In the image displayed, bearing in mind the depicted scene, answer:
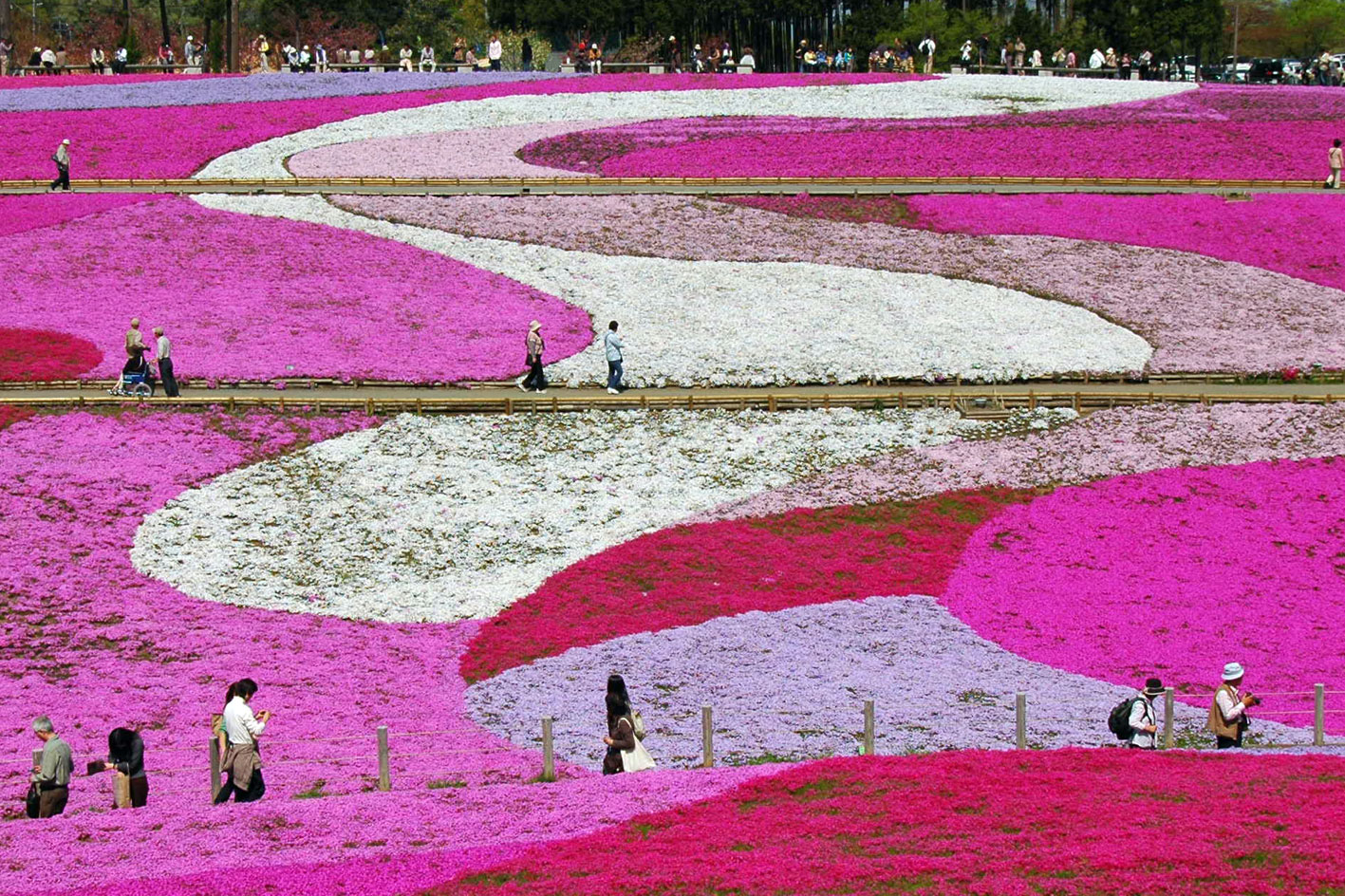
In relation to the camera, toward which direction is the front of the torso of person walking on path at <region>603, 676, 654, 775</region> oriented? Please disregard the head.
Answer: to the viewer's left

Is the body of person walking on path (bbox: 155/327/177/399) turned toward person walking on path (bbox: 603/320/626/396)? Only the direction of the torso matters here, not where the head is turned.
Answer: no

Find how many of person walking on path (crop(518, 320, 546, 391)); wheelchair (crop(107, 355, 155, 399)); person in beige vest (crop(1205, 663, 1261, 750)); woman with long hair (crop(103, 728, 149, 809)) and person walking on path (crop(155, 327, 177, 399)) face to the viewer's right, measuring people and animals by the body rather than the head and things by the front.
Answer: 2

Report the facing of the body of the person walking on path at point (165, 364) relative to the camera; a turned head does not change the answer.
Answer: to the viewer's left

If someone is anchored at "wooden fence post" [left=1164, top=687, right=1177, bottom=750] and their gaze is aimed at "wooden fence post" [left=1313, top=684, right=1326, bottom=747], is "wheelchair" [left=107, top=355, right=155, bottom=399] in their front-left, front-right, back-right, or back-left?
back-left

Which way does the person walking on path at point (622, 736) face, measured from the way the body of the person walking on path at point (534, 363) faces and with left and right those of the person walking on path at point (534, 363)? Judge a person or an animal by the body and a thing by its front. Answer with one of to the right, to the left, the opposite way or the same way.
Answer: the opposite way

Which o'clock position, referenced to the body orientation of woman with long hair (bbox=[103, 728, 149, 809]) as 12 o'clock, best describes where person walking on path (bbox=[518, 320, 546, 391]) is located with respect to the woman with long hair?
The person walking on path is roughly at 4 o'clock from the woman with long hair.

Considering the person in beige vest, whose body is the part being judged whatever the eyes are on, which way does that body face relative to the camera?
to the viewer's right

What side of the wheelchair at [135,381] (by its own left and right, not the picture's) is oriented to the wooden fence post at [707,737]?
left

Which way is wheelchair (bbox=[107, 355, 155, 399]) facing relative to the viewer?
to the viewer's left

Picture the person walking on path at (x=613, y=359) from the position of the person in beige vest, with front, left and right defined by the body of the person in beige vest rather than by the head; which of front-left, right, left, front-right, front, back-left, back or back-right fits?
back-left
